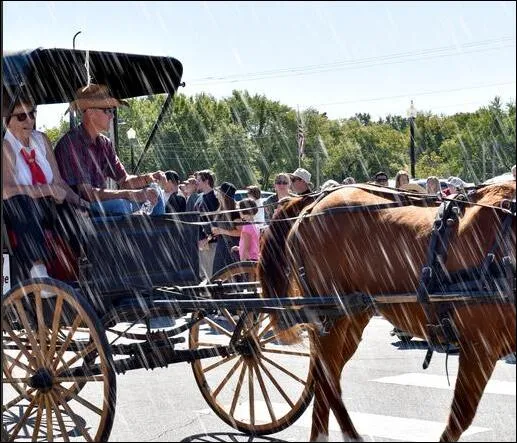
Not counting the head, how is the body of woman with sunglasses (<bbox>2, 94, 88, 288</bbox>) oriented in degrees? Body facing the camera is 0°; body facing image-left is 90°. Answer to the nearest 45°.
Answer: approximately 315°

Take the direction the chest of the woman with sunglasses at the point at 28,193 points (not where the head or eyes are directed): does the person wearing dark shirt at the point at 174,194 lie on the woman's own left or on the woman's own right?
on the woman's own left

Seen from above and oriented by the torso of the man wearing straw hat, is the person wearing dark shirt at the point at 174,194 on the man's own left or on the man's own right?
on the man's own left

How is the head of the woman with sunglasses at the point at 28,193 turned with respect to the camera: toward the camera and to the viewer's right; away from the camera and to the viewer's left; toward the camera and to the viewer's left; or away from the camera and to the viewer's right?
toward the camera and to the viewer's right

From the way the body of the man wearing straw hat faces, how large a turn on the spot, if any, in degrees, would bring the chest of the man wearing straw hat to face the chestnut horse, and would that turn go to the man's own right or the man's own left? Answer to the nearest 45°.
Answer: approximately 45° to the man's own right

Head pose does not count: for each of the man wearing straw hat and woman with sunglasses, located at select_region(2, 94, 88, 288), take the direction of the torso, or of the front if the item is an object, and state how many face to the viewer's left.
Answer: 0

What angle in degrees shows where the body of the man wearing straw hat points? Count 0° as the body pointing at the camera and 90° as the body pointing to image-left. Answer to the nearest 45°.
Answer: approximately 270°
